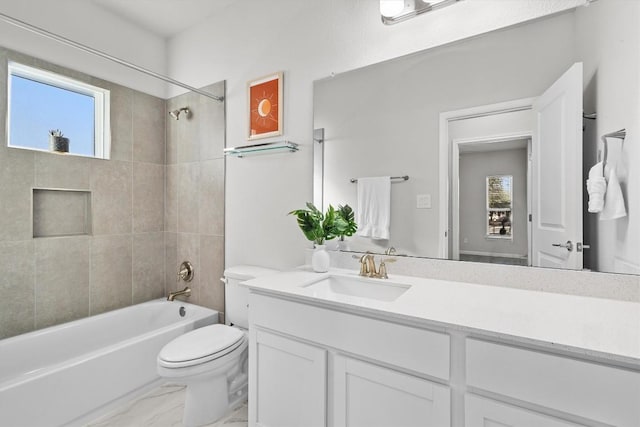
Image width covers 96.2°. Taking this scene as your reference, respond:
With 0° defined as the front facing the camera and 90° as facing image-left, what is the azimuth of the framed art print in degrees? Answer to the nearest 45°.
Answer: approximately 45°

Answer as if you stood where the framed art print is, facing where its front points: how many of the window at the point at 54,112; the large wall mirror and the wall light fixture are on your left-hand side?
2

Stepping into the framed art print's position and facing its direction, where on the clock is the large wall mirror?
The large wall mirror is roughly at 9 o'clock from the framed art print.

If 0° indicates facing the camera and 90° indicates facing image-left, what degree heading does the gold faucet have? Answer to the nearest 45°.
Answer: approximately 45°

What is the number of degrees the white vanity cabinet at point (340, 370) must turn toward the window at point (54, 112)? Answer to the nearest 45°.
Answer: approximately 45° to its right

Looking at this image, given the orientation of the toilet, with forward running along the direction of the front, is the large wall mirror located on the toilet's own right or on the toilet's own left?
on the toilet's own left

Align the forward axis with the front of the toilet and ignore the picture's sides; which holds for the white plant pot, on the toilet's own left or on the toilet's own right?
on the toilet's own left

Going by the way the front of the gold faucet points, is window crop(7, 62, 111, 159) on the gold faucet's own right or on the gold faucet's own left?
on the gold faucet's own right

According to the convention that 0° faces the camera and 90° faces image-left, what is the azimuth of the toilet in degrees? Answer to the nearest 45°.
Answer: approximately 45°

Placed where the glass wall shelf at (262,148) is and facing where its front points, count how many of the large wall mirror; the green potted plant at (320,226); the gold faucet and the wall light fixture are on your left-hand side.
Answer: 4
